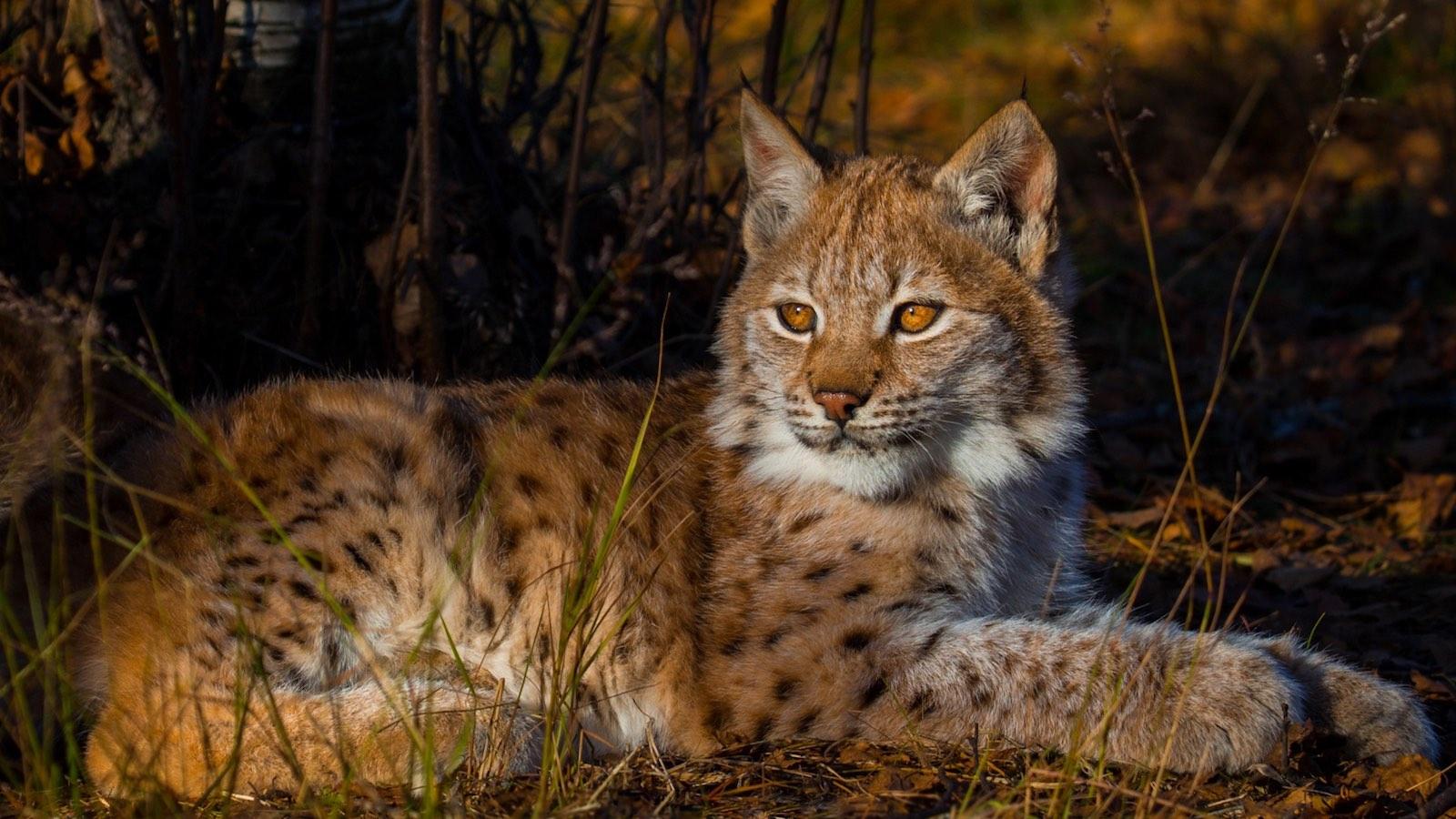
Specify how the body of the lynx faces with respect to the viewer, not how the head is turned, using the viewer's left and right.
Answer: facing to the right of the viewer
